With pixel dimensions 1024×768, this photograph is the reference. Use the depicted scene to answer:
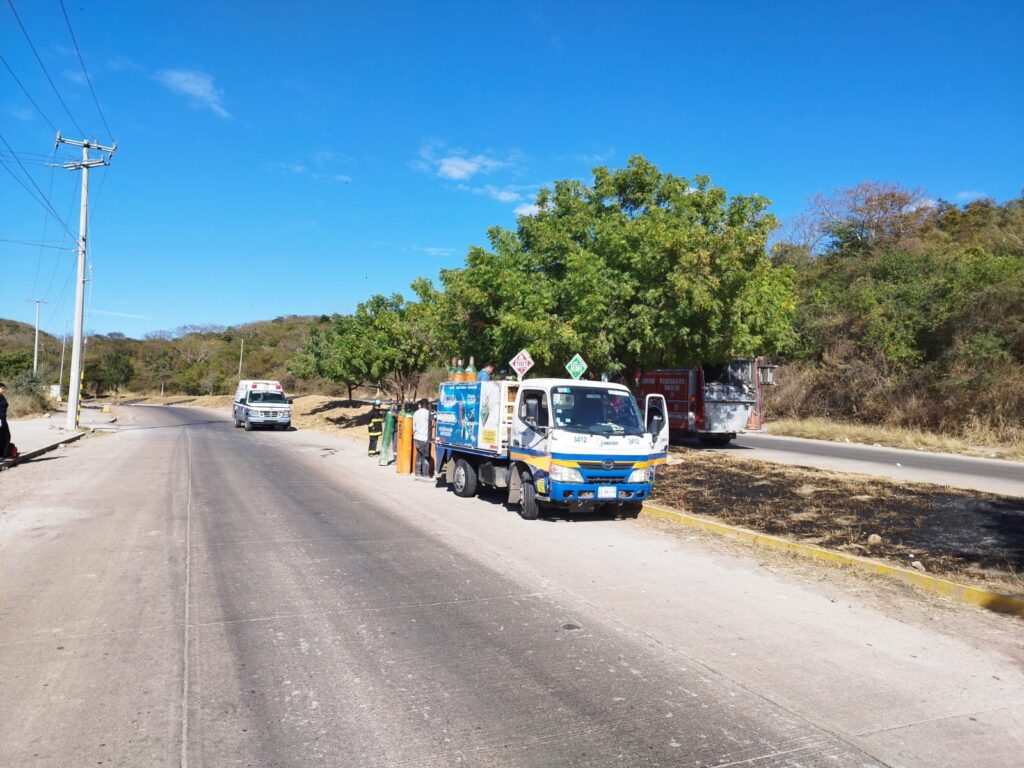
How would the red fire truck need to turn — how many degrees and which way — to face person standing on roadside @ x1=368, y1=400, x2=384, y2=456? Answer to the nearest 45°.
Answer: approximately 90° to its left

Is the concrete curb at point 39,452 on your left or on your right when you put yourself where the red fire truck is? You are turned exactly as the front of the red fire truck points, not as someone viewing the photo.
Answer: on your left

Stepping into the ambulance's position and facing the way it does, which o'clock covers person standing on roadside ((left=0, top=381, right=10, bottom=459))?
The person standing on roadside is roughly at 2 o'clock from the ambulance.

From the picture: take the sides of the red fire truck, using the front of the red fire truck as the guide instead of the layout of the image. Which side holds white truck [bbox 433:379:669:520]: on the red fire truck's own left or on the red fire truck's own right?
on the red fire truck's own left

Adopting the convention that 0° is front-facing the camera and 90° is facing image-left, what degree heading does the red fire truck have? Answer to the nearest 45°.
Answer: approximately 135°

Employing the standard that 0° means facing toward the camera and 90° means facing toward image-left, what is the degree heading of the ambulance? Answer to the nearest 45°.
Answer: approximately 315°
